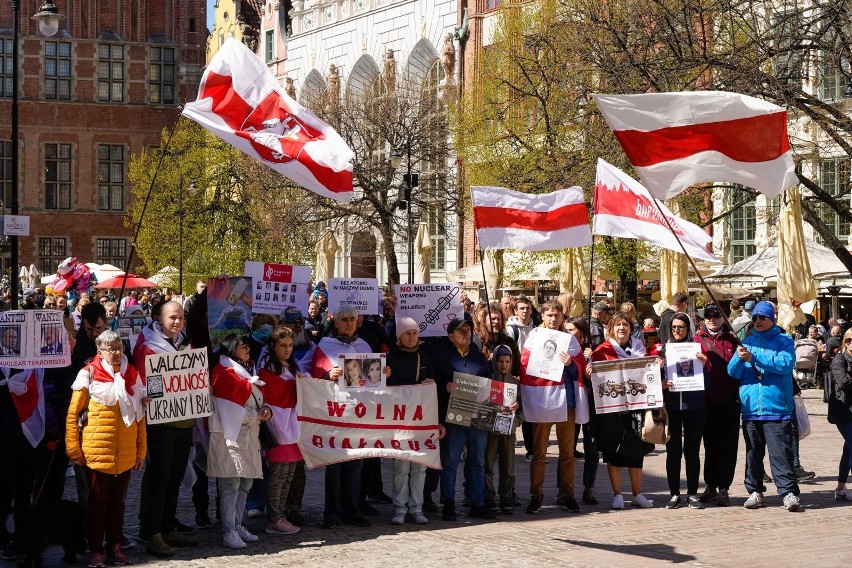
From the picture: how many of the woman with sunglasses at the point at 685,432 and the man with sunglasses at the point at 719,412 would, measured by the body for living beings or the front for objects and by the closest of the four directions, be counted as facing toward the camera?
2

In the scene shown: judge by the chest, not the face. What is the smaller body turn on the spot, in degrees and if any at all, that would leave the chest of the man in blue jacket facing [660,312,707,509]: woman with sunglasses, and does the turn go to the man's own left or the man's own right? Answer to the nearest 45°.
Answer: approximately 45° to the man's own right

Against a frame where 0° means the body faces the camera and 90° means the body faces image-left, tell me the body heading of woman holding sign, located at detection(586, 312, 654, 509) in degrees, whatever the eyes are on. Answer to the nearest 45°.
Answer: approximately 0°

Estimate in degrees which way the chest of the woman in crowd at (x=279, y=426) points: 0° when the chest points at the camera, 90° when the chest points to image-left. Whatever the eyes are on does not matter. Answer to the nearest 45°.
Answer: approximately 315°

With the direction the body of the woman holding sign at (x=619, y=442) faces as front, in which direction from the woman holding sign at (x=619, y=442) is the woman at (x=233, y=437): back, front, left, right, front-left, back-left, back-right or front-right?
front-right

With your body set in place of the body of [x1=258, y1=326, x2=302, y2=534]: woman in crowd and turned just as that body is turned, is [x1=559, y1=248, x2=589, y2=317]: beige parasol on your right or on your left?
on your left

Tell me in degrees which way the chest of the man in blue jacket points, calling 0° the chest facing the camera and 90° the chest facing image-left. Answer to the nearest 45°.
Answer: approximately 45°

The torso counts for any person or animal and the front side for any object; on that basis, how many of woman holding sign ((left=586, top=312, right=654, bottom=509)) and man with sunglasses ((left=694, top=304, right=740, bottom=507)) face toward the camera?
2

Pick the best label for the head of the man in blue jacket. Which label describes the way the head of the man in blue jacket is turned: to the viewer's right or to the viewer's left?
to the viewer's left
